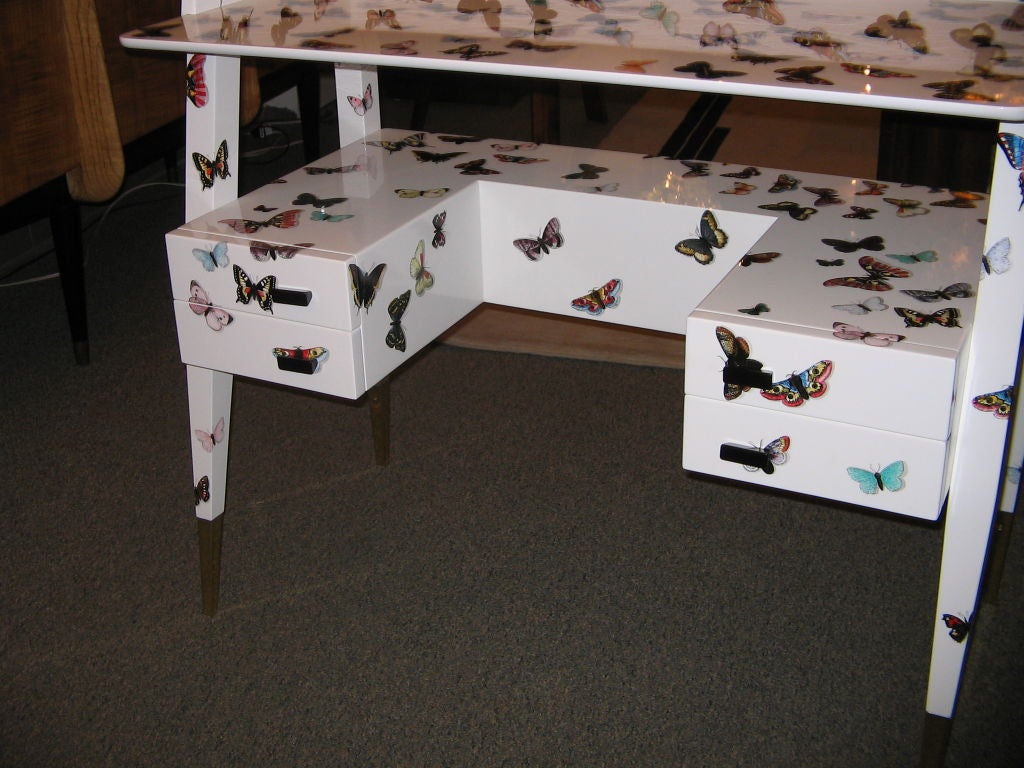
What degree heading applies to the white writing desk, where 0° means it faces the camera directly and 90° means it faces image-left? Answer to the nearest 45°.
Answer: approximately 45°
